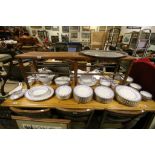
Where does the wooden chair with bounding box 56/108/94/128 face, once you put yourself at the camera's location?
facing away from the viewer

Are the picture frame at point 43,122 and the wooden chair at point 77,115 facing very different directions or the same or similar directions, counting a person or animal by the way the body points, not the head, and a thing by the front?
very different directions

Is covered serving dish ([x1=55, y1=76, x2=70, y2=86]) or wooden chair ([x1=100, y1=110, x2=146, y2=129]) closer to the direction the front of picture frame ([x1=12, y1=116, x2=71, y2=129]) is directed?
the wooden chair

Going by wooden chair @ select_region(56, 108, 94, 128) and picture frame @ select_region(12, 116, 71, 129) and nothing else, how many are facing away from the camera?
1

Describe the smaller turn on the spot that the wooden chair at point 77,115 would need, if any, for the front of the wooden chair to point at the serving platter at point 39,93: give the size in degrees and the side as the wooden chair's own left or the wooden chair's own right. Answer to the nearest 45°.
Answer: approximately 45° to the wooden chair's own left

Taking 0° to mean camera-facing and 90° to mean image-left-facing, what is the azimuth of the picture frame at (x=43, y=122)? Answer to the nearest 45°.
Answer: approximately 0°

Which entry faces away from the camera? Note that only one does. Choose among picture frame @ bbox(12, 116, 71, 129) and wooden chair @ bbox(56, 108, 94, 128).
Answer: the wooden chair
